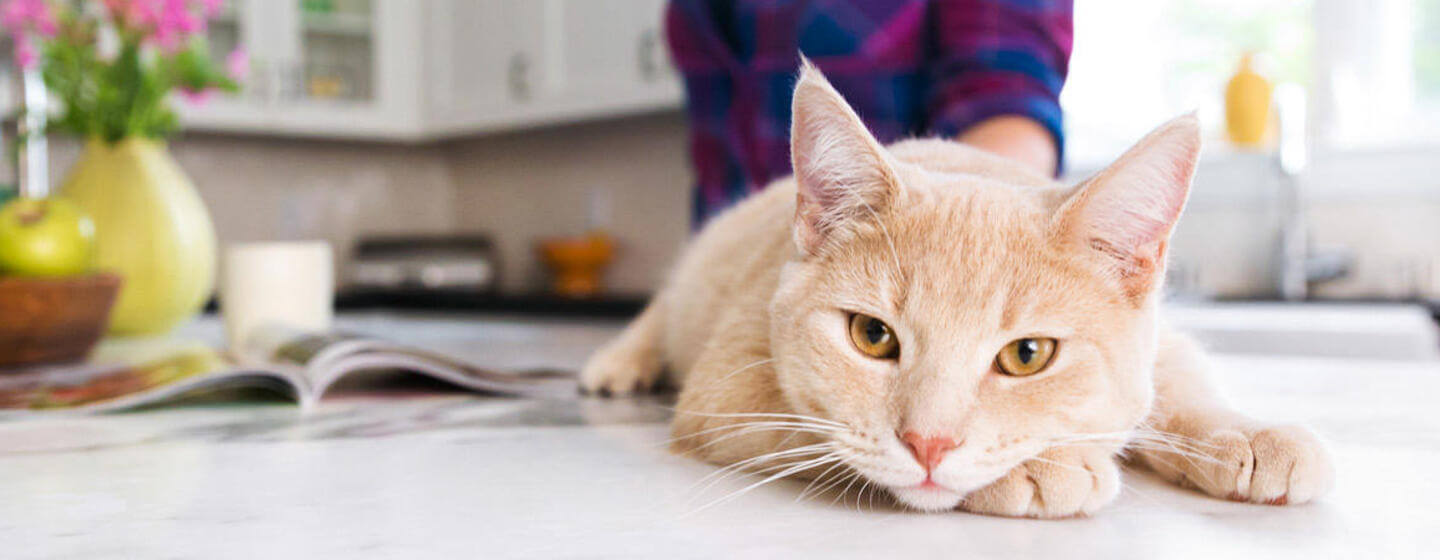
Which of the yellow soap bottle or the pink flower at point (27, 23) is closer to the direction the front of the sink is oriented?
the pink flower

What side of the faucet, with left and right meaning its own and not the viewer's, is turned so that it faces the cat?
front

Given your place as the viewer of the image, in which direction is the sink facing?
facing the viewer

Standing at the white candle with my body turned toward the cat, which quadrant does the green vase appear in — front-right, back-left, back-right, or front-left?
back-right

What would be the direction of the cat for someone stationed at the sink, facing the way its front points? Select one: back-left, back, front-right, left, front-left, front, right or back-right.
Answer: front

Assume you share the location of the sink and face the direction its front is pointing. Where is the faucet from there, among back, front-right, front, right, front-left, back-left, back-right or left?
back

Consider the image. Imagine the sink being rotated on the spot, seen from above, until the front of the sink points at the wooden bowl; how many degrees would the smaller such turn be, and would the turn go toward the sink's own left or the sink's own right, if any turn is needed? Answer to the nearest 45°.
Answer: approximately 45° to the sink's own right

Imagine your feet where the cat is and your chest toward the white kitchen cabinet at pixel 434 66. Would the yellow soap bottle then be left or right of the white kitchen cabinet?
right

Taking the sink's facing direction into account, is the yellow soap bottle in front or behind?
behind

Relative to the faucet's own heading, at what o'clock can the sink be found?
The sink is roughly at 12 o'clock from the faucet.

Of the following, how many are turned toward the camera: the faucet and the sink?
2

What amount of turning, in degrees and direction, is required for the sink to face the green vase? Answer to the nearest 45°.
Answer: approximately 45° to its right

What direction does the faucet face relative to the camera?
toward the camera

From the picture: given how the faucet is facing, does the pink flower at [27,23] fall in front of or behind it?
in front
